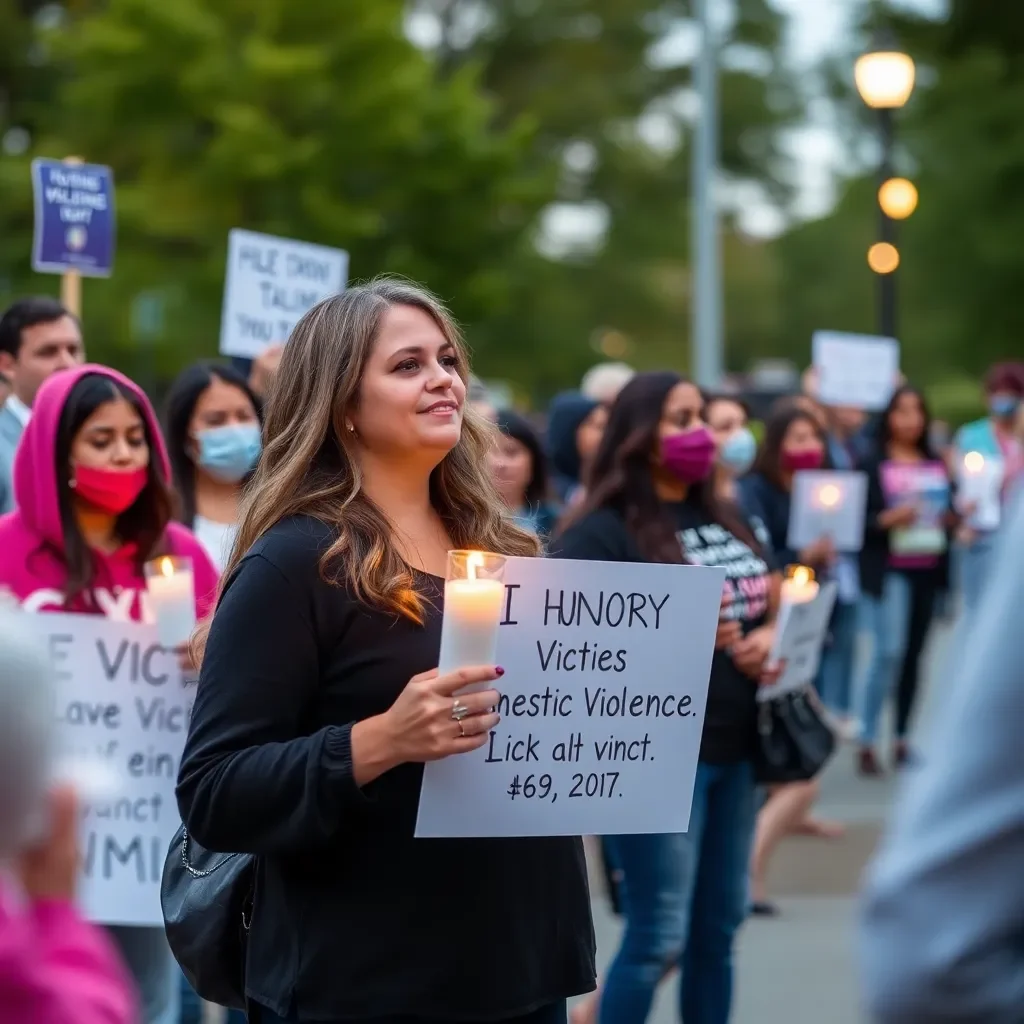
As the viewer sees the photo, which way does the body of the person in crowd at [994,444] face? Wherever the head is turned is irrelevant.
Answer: toward the camera

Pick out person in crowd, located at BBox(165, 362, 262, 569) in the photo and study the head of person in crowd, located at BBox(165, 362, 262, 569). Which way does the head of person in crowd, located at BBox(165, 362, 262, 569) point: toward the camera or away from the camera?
toward the camera

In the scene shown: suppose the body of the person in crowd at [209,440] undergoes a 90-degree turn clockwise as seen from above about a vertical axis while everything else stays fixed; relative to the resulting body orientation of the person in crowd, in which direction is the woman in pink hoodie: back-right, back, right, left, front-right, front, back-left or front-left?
front-left

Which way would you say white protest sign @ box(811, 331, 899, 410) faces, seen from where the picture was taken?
facing the viewer

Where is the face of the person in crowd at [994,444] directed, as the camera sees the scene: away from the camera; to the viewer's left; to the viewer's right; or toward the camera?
toward the camera

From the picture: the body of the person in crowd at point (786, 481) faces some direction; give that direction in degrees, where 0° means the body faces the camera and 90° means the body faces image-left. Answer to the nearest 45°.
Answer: approximately 315°

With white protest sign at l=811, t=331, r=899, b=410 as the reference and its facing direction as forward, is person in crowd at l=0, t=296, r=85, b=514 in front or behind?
in front

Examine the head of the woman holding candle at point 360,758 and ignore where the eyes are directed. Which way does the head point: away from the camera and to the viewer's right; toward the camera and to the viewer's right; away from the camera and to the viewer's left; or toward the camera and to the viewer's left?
toward the camera and to the viewer's right

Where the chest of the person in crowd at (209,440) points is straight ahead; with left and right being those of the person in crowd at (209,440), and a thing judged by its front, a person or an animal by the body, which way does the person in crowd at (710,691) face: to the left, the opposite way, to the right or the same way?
the same way

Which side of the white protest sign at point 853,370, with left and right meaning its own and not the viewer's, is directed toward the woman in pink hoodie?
front

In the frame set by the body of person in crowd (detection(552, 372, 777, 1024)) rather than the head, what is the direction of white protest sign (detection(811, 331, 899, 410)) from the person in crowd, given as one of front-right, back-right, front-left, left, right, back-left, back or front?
back-left

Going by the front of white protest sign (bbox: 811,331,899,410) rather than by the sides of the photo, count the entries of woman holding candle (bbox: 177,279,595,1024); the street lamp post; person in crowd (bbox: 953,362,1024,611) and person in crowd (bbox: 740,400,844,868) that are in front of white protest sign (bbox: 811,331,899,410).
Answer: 3

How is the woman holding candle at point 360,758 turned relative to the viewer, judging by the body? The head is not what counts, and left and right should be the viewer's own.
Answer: facing the viewer and to the right of the viewer

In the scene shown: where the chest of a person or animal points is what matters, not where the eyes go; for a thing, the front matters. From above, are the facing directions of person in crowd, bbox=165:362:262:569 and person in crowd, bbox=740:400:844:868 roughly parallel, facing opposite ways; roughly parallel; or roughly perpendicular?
roughly parallel
